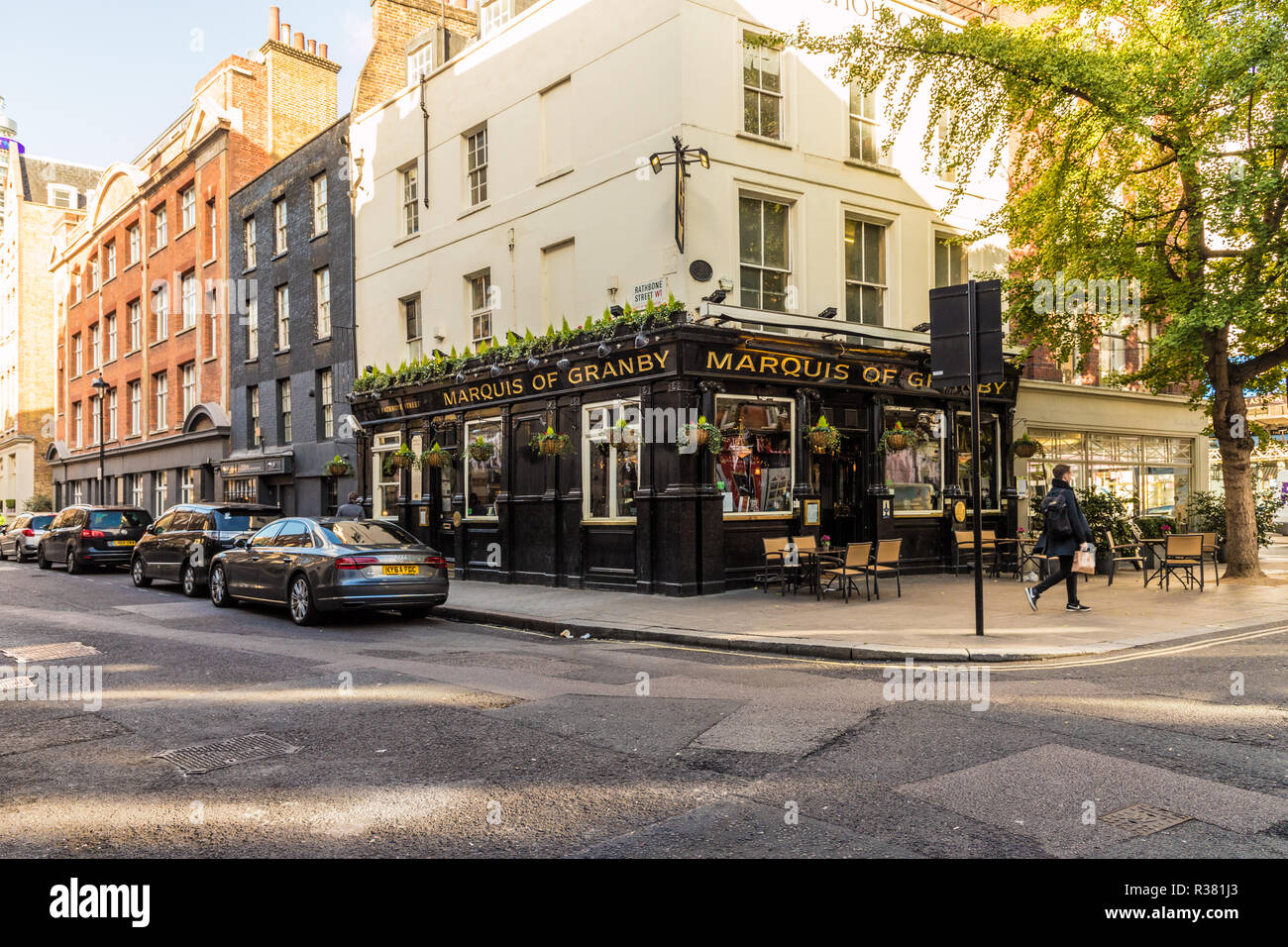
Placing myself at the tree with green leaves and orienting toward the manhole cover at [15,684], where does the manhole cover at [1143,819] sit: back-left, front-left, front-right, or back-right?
front-left

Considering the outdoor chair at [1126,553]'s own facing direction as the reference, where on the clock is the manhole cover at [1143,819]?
The manhole cover is roughly at 3 o'clock from the outdoor chair.

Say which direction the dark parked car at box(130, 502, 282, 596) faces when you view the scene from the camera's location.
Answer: facing away from the viewer and to the left of the viewer

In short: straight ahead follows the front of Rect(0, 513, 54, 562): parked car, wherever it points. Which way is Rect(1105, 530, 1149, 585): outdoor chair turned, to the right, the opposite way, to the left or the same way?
the opposite way

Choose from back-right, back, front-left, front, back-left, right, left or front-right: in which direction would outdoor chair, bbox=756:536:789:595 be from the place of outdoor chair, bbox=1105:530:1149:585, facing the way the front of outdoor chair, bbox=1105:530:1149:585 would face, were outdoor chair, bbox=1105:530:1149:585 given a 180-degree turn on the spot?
front-left

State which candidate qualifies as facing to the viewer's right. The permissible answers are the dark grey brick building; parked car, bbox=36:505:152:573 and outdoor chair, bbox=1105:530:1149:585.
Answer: the outdoor chair

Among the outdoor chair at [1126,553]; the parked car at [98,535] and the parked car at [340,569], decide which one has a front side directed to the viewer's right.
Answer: the outdoor chair

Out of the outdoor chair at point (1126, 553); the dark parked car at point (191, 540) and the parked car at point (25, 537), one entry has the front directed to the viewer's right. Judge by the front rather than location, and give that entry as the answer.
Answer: the outdoor chair

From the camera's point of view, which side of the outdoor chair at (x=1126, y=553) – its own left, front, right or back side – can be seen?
right

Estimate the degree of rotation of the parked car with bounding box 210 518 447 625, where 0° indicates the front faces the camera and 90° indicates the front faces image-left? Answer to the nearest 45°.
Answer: approximately 135°

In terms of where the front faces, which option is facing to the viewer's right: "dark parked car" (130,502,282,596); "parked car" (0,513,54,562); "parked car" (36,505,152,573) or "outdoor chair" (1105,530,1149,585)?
the outdoor chair
